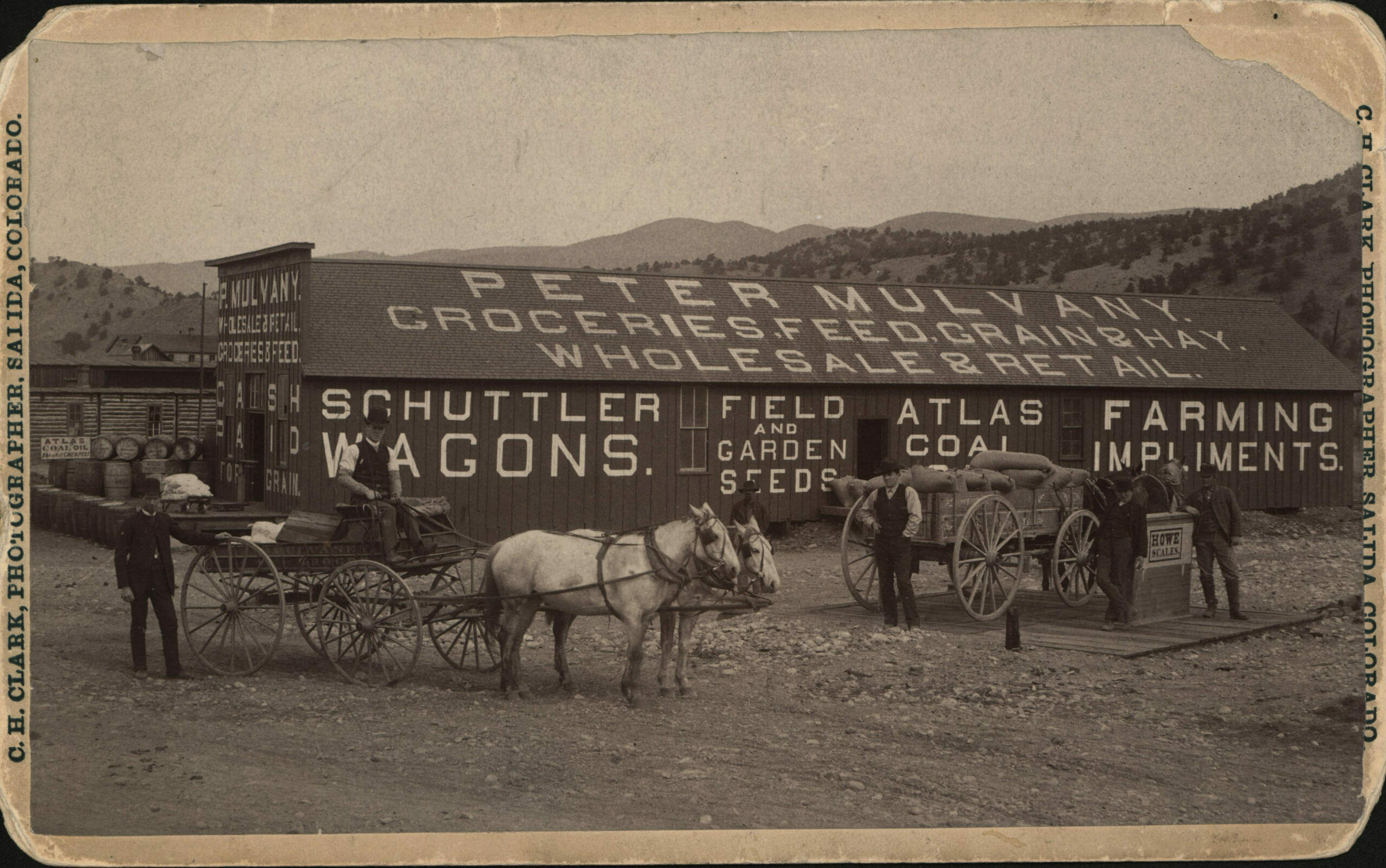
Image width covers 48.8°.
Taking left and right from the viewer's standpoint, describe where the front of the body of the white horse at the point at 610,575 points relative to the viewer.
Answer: facing to the right of the viewer

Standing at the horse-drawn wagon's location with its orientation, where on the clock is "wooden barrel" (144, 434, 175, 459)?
The wooden barrel is roughly at 7 o'clock from the horse-drawn wagon.

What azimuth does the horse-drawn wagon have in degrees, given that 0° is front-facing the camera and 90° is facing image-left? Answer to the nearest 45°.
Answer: approximately 315°

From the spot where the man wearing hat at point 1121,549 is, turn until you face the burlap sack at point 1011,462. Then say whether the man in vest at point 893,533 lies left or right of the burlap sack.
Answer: left

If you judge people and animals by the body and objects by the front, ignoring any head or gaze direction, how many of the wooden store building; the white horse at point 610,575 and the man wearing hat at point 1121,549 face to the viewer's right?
1

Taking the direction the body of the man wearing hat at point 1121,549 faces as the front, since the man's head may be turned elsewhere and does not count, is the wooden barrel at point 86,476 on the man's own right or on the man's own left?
on the man's own right

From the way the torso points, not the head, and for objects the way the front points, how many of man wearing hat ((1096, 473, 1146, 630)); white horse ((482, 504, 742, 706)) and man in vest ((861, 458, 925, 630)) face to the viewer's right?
1
